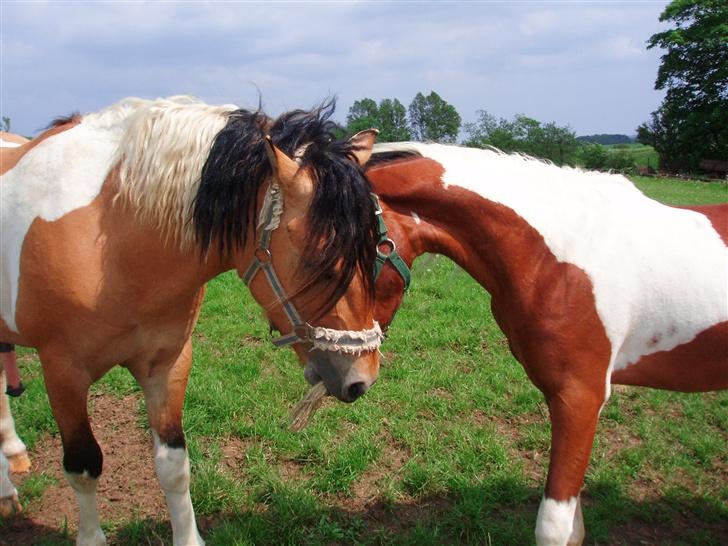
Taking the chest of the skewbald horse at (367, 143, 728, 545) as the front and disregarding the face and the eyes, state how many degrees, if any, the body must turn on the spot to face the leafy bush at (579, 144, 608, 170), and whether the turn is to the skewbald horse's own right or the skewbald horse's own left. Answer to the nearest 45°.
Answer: approximately 90° to the skewbald horse's own right

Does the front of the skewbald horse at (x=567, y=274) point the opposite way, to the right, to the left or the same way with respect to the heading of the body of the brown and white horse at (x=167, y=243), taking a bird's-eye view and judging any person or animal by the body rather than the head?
the opposite way

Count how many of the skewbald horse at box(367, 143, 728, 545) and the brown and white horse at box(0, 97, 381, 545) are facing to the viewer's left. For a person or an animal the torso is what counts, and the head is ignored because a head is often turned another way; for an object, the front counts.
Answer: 1

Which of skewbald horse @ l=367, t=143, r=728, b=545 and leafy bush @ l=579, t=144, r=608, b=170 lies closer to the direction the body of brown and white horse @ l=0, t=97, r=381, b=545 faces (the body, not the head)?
the skewbald horse

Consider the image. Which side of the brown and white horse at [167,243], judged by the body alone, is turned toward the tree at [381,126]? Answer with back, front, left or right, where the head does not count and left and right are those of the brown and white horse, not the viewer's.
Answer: left

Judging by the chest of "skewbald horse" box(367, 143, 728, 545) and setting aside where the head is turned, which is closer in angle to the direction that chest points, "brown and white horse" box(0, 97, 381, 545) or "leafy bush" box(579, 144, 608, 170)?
the brown and white horse

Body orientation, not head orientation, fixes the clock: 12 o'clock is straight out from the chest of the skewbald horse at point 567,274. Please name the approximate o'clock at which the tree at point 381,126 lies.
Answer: The tree is roughly at 2 o'clock from the skewbald horse.

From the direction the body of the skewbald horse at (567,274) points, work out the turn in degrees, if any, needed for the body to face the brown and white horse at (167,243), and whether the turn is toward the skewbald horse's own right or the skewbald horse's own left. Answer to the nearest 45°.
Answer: approximately 45° to the skewbald horse's own left

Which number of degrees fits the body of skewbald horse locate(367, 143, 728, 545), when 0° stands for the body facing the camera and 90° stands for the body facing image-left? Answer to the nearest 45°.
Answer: approximately 90°

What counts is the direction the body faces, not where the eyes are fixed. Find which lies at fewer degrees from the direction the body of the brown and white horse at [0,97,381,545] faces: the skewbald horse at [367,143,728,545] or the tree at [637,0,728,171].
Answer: the skewbald horse

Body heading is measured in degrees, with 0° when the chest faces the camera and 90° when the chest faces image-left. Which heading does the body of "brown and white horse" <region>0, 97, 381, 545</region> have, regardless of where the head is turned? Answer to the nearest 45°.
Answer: approximately 315°
